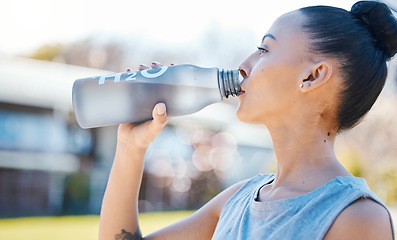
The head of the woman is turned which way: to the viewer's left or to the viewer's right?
to the viewer's left

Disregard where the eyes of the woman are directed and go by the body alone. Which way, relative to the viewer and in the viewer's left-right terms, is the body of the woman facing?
facing the viewer and to the left of the viewer
